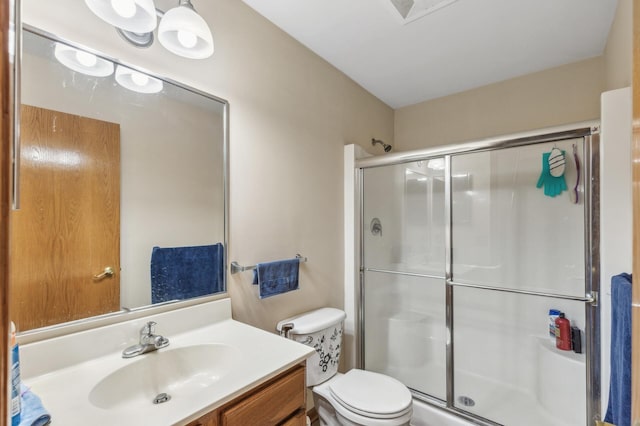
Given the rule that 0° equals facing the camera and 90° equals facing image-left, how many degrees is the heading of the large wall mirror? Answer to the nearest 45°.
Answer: approximately 315°

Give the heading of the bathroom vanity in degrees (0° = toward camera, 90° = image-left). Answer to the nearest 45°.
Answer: approximately 315°

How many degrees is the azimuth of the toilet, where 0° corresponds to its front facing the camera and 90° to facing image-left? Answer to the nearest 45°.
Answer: approximately 315°
